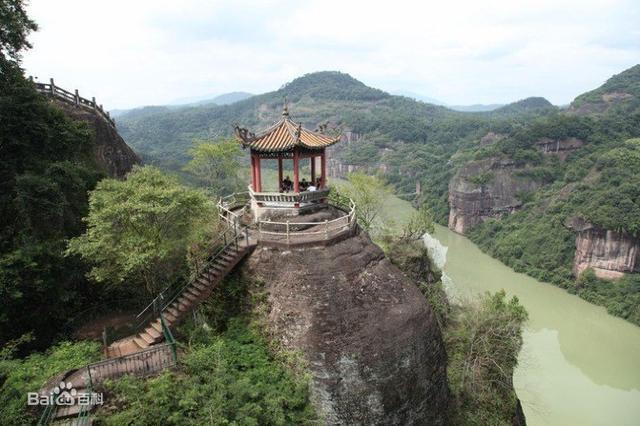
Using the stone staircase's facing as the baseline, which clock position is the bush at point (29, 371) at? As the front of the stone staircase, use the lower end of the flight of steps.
The bush is roughly at 1 o'clock from the stone staircase.

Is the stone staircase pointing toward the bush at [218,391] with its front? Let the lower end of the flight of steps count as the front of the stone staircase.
no

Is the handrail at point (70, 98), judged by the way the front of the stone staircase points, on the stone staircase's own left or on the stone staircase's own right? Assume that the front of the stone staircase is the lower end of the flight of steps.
on the stone staircase's own right

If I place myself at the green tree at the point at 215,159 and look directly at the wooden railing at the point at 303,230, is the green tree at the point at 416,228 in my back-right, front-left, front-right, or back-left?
front-left

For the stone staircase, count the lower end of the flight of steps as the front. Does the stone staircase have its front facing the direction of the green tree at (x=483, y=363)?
no

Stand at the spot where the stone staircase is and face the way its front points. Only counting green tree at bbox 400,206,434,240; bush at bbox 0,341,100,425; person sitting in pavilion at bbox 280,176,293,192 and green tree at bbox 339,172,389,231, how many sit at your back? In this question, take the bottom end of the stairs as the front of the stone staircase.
3

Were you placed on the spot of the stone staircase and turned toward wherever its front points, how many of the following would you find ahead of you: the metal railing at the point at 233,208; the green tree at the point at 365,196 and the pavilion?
0

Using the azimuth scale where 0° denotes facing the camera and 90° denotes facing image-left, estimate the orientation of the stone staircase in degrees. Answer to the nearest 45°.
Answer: approximately 45°

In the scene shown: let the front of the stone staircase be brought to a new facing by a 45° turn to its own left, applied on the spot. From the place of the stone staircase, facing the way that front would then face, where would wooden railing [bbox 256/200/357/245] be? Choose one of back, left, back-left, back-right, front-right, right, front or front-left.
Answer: left

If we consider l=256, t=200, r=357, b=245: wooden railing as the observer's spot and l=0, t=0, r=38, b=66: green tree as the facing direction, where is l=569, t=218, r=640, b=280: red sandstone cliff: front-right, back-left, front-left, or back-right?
back-right

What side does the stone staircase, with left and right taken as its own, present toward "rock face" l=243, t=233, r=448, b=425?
left

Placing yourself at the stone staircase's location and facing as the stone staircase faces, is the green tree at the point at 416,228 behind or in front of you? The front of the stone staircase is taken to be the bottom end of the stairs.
behind

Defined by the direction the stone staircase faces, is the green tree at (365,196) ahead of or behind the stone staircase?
behind

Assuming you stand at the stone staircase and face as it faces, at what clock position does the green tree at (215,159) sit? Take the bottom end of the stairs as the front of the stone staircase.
The green tree is roughly at 5 o'clock from the stone staircase.

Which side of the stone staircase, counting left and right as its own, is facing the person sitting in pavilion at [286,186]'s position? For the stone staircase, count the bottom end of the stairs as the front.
back

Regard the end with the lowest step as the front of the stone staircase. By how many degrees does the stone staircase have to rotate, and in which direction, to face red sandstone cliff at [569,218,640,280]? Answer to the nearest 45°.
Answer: approximately 135° to its left
